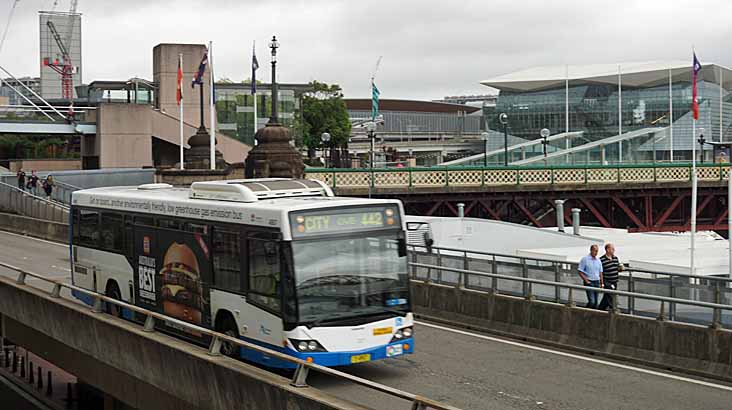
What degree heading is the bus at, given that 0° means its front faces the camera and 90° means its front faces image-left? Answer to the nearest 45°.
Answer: approximately 315°

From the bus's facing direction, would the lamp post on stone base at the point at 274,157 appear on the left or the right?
on its left

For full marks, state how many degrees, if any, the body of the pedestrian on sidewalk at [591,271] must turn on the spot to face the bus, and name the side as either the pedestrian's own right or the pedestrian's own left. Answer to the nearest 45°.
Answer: approximately 90° to the pedestrian's own right

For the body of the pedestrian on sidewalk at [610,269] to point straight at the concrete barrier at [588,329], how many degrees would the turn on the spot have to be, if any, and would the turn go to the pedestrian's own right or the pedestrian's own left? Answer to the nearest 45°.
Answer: approximately 45° to the pedestrian's own right

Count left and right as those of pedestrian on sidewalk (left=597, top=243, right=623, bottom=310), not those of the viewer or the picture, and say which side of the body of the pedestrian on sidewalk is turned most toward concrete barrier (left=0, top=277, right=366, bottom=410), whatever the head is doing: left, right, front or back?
right

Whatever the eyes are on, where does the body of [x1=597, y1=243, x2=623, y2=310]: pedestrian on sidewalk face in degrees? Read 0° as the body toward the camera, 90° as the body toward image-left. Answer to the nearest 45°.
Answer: approximately 315°
